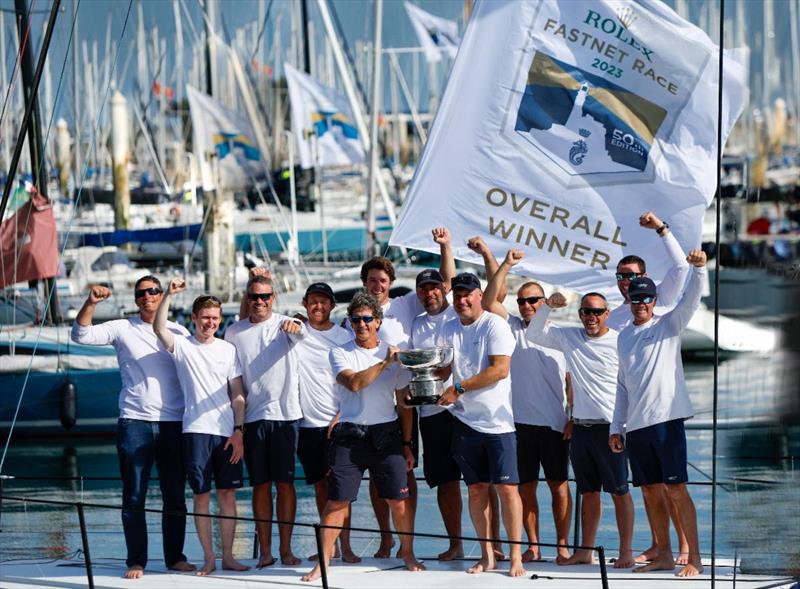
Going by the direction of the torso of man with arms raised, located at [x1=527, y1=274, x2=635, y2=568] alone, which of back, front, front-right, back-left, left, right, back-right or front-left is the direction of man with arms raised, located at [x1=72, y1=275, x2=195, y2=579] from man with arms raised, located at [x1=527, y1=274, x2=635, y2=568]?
right

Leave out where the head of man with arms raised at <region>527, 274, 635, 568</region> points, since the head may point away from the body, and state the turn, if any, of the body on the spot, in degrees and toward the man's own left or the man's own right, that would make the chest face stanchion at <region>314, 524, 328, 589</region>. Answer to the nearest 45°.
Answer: approximately 45° to the man's own right

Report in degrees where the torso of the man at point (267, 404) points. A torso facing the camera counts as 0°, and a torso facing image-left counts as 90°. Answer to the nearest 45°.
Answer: approximately 0°

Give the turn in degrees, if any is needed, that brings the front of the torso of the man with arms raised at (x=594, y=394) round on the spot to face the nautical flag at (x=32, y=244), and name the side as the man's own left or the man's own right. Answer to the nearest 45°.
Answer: approximately 135° to the man's own right
